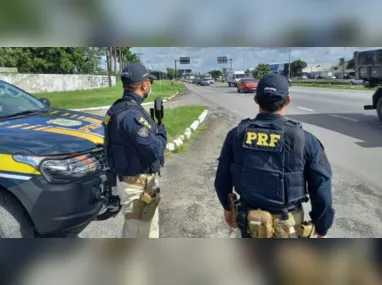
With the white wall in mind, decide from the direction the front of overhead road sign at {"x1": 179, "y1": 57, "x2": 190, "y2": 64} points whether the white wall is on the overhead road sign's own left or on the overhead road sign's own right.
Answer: on the overhead road sign's own right

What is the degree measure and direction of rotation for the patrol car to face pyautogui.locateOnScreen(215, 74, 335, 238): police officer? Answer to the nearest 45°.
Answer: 0° — it already faces them

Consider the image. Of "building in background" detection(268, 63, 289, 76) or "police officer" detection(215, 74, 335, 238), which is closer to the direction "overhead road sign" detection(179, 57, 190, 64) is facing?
the police officer

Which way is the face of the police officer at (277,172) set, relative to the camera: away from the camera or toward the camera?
away from the camera
